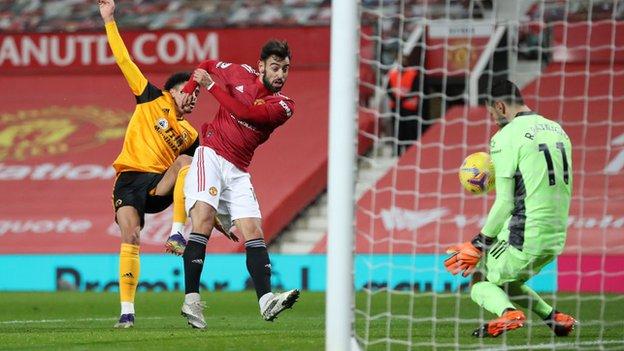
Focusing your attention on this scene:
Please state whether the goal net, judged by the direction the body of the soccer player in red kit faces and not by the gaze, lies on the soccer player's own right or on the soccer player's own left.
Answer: on the soccer player's own left

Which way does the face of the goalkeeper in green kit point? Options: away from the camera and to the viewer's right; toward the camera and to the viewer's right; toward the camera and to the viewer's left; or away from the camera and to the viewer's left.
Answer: away from the camera and to the viewer's left

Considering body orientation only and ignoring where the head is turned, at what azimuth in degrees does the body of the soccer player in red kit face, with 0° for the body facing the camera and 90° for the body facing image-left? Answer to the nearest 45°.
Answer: approximately 315°

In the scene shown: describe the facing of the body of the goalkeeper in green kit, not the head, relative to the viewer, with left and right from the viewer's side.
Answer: facing away from the viewer and to the left of the viewer

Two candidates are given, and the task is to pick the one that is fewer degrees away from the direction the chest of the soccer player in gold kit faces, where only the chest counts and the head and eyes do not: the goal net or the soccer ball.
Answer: the soccer ball

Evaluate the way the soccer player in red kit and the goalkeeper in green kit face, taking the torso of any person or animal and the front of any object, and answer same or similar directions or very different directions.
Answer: very different directions

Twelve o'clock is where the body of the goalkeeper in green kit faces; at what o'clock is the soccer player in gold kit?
The soccer player in gold kit is roughly at 11 o'clock from the goalkeeper in green kit.

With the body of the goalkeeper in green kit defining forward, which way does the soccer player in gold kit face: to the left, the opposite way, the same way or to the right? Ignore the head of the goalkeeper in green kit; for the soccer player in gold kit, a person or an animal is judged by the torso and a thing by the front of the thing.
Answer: the opposite way
